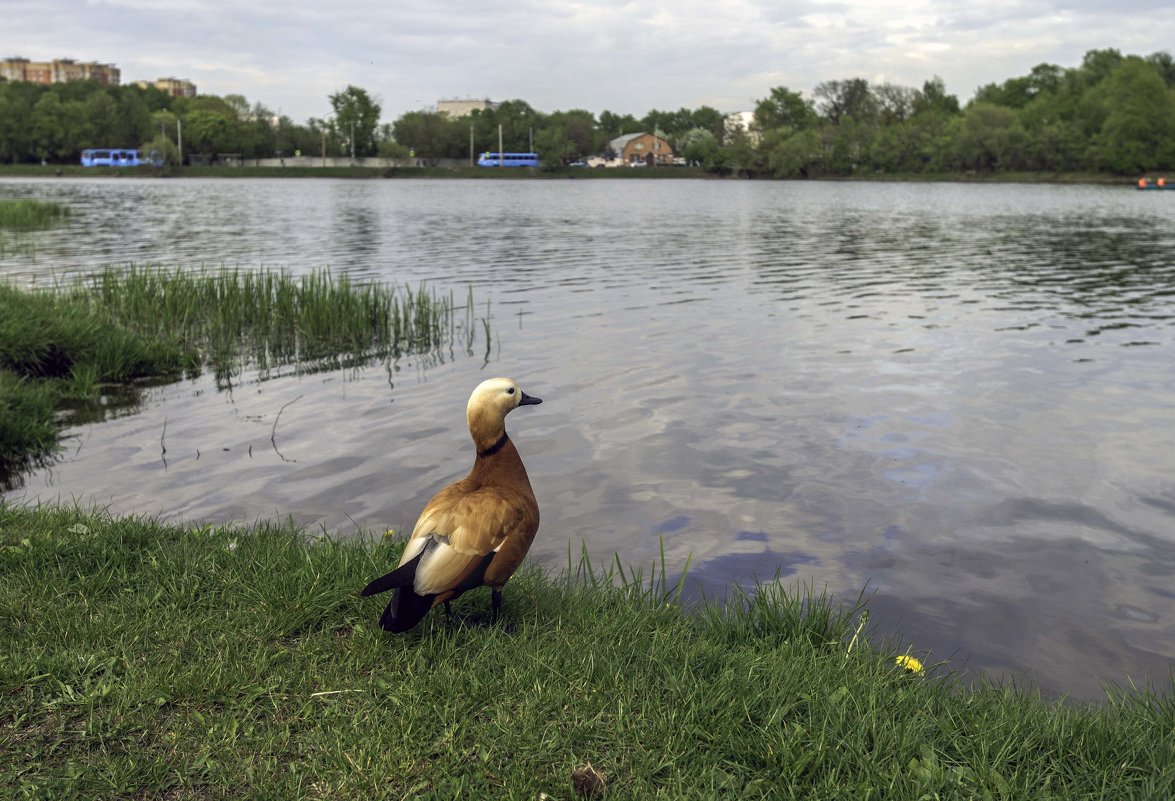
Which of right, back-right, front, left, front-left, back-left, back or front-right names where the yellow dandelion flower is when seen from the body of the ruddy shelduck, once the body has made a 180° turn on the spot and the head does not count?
back-left

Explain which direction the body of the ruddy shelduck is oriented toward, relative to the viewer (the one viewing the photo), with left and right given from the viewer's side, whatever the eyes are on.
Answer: facing away from the viewer and to the right of the viewer

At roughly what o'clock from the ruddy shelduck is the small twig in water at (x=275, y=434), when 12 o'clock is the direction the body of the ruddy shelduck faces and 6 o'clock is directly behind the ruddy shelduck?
The small twig in water is roughly at 10 o'clock from the ruddy shelduck.

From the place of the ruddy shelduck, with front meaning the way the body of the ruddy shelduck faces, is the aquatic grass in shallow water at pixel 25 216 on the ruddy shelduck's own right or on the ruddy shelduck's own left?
on the ruddy shelduck's own left
